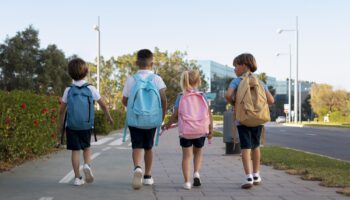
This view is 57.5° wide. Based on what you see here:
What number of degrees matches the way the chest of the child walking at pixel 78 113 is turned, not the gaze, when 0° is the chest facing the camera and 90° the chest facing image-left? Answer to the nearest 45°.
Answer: approximately 180°

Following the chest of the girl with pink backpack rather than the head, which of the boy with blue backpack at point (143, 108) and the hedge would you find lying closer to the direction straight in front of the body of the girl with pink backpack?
the hedge

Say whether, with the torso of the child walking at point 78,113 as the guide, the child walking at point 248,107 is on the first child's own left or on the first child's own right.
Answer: on the first child's own right

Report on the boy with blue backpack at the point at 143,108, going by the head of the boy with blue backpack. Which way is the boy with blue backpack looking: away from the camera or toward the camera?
away from the camera

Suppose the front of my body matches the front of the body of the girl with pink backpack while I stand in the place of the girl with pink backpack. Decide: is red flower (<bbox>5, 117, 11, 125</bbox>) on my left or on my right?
on my left

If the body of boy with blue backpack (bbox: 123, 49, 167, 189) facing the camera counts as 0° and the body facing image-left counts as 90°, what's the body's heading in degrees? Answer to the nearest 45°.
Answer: approximately 180°

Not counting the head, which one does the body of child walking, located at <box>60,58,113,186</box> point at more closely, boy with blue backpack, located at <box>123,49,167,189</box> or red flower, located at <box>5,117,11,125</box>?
the red flower

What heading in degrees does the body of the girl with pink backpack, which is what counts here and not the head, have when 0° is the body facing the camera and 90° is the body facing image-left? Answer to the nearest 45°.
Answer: approximately 180°

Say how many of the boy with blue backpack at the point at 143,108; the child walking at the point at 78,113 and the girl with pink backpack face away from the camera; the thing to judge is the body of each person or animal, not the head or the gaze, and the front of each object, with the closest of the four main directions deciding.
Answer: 3

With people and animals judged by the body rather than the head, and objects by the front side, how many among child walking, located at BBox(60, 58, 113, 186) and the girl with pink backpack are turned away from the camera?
2

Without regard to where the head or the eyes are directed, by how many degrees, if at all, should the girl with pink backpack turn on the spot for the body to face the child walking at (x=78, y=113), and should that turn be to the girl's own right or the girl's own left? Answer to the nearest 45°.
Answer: approximately 90° to the girl's own left

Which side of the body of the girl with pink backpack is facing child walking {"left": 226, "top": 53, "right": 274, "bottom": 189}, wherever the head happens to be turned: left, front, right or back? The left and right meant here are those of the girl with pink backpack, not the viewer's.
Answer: right

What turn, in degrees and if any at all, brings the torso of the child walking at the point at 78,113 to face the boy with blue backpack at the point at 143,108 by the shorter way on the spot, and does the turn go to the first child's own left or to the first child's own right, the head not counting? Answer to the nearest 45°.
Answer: approximately 135° to the first child's own right
